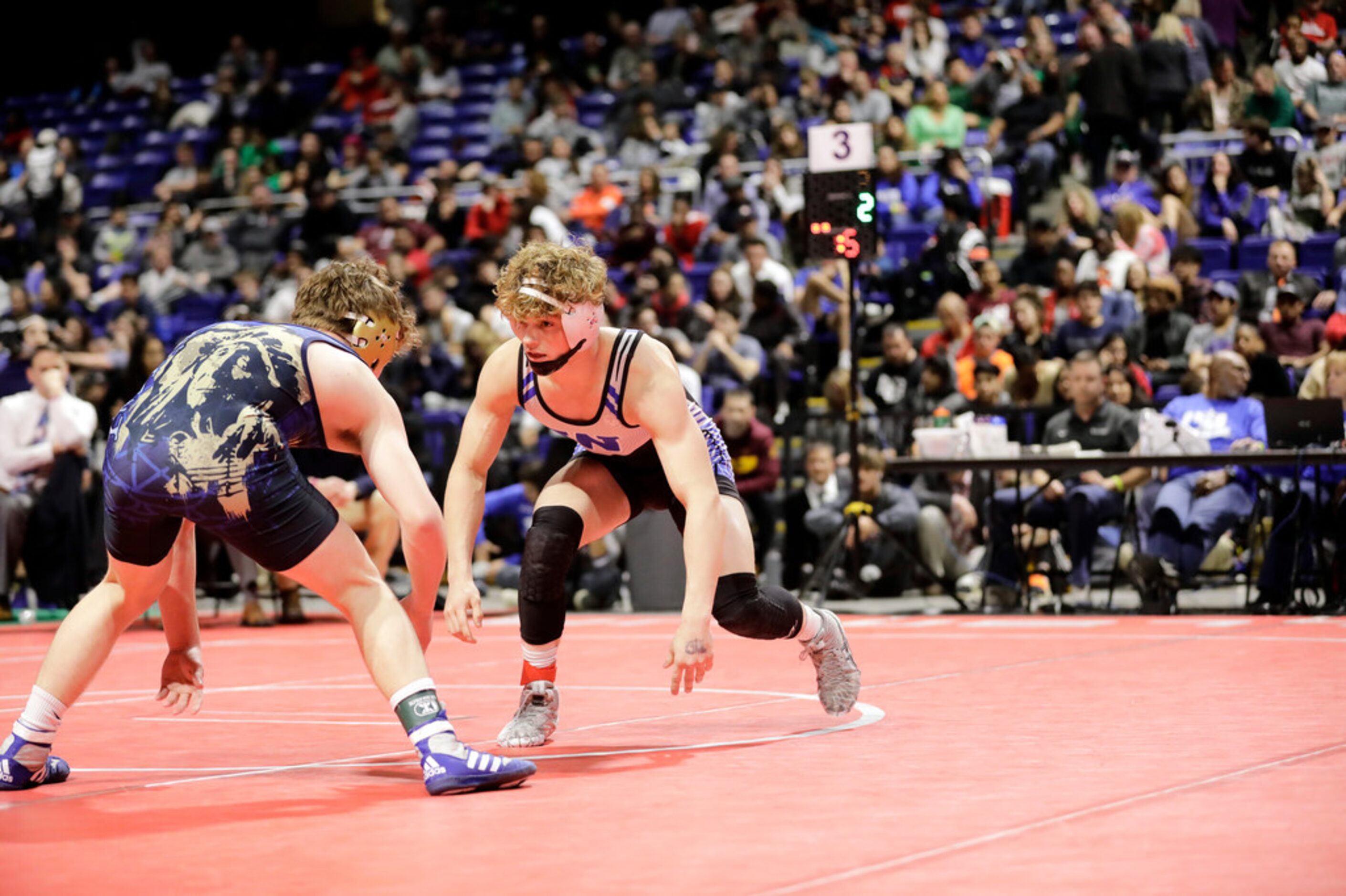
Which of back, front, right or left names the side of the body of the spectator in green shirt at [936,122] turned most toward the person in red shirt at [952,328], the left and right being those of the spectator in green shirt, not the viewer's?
front

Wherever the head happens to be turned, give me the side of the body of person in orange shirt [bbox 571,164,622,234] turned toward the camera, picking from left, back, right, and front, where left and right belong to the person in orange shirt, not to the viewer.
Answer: front

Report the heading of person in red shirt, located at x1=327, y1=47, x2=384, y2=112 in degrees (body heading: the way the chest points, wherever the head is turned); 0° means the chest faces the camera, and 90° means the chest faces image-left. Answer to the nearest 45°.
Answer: approximately 0°

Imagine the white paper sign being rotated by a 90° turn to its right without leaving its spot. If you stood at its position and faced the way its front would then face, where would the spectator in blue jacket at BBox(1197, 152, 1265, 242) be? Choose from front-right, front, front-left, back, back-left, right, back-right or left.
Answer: back-right

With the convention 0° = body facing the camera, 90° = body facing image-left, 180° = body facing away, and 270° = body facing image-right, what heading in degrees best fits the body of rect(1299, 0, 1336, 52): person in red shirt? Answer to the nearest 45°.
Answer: approximately 45°

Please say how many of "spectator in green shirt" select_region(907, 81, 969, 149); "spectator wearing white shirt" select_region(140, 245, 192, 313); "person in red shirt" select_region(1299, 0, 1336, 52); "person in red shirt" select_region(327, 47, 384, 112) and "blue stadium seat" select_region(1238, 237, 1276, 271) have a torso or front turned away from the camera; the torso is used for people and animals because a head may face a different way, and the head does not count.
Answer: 0

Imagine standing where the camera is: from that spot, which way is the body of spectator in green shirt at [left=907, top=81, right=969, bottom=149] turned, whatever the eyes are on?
toward the camera

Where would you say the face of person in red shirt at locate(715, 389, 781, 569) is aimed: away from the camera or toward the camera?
toward the camera

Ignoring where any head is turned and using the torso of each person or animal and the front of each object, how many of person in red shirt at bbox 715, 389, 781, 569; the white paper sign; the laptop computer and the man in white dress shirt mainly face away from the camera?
1

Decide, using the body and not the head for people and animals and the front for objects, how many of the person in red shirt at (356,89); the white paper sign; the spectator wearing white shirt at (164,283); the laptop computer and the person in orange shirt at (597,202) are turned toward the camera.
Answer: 4

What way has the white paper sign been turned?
toward the camera

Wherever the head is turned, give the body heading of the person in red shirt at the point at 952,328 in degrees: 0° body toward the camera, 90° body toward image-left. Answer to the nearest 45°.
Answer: approximately 45°

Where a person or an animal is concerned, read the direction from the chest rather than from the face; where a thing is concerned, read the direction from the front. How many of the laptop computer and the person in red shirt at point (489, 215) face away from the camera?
1

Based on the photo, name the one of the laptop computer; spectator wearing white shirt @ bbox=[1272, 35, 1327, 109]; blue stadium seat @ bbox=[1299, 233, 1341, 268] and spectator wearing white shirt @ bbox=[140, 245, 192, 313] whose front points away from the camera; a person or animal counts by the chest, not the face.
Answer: the laptop computer
